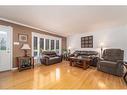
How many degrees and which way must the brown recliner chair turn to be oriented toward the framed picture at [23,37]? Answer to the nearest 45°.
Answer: approximately 45° to its right

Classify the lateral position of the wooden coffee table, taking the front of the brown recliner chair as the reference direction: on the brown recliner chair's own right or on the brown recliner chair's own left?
on the brown recliner chair's own right

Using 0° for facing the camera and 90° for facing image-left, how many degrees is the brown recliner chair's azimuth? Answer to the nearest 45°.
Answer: approximately 45°

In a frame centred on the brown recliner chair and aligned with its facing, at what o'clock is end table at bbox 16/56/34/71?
The end table is roughly at 1 o'clock from the brown recliner chair.

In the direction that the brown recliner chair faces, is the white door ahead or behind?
ahead
